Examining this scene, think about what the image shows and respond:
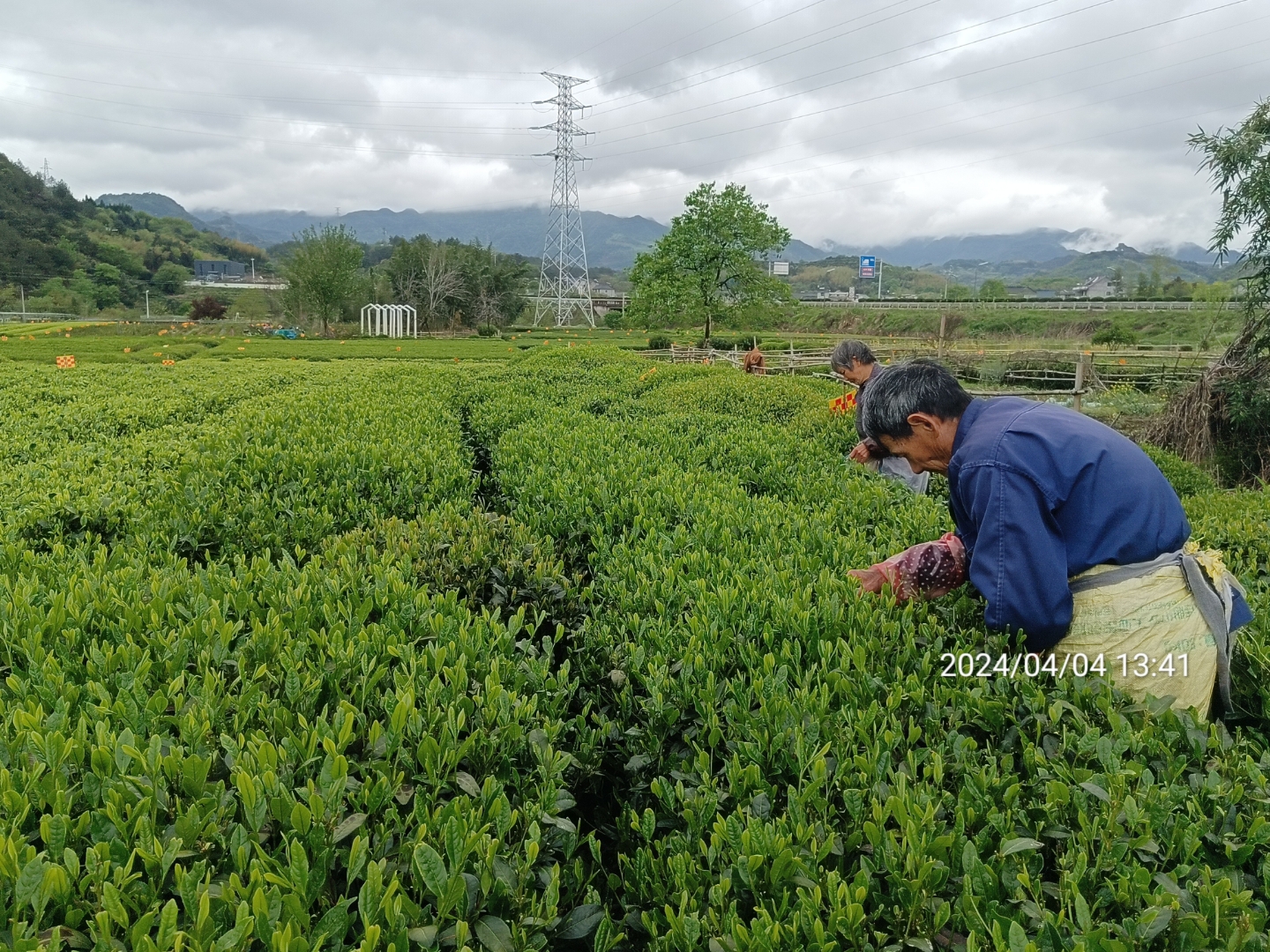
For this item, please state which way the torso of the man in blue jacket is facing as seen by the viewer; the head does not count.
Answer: to the viewer's left

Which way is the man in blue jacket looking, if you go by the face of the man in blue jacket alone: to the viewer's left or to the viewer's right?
to the viewer's left

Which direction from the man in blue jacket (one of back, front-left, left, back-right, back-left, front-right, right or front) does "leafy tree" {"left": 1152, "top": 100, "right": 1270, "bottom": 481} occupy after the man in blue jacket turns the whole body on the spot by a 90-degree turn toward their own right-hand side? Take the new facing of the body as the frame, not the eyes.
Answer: front

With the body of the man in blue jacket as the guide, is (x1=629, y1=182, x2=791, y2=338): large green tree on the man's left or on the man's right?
on the man's right
